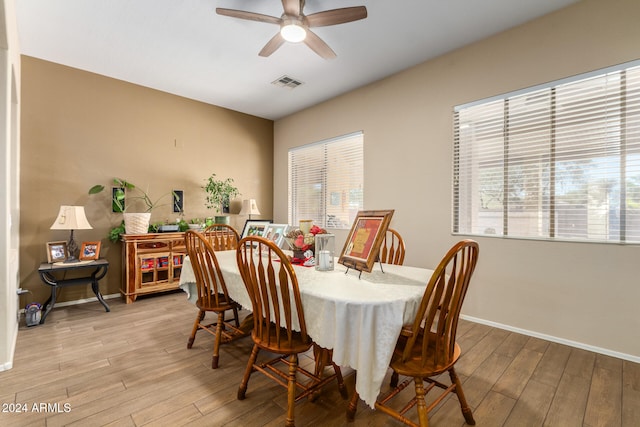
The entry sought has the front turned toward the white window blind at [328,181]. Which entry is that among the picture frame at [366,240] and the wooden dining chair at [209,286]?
the wooden dining chair

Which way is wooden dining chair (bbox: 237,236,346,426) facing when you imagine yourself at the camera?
facing away from the viewer and to the right of the viewer

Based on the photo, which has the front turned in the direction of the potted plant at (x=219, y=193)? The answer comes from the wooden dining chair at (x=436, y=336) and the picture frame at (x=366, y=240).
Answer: the wooden dining chair

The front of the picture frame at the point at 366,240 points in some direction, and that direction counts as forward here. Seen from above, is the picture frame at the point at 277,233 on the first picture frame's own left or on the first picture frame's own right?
on the first picture frame's own right

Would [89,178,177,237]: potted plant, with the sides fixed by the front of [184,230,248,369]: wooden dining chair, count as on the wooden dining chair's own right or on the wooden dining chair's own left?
on the wooden dining chair's own left

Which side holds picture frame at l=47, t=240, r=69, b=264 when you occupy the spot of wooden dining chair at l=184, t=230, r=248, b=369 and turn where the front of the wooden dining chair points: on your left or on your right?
on your left

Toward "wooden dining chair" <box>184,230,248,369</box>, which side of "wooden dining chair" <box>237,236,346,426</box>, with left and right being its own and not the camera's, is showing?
left

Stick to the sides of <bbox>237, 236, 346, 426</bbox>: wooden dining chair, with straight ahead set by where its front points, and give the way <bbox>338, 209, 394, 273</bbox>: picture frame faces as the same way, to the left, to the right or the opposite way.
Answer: the opposite way

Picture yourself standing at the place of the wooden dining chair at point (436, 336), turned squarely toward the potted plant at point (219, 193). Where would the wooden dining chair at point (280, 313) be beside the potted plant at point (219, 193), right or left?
left

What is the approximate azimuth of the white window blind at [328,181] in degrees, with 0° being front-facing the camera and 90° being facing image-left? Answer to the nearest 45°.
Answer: approximately 45°

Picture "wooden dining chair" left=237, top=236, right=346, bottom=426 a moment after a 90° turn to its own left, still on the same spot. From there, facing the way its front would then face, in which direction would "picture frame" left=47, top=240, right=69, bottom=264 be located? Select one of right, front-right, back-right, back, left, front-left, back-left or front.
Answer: front

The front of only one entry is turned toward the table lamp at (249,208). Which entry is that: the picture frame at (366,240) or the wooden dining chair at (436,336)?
the wooden dining chair

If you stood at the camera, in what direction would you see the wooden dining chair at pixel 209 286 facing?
facing away from the viewer and to the right of the viewer
